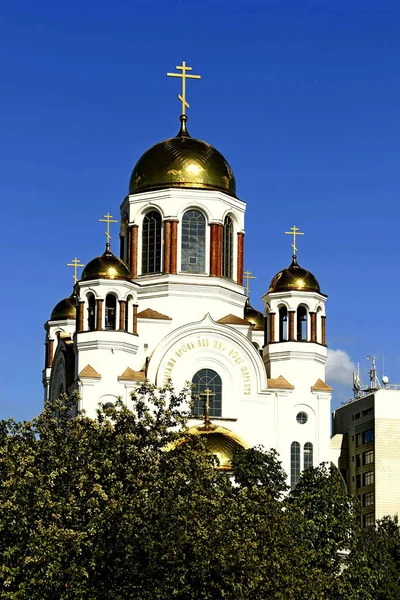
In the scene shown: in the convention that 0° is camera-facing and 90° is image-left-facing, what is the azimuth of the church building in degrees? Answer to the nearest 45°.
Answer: approximately 0°
